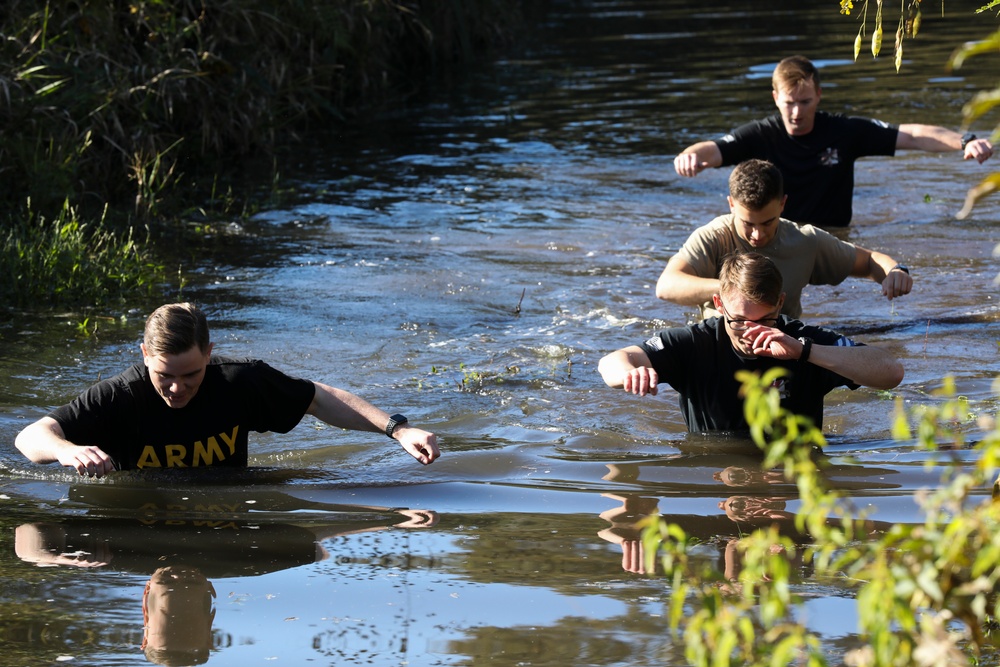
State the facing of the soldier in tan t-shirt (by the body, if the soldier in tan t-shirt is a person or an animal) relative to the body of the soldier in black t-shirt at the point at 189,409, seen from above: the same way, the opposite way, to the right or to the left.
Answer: the same way

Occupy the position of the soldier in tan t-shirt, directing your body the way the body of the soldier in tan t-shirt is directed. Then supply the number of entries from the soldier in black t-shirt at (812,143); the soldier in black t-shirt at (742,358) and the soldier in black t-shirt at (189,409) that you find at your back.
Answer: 1

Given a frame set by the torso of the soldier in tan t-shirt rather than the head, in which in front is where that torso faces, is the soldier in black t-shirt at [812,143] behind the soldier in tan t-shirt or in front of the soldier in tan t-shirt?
behind

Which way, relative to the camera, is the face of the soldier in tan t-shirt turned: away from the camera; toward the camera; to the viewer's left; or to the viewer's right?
toward the camera

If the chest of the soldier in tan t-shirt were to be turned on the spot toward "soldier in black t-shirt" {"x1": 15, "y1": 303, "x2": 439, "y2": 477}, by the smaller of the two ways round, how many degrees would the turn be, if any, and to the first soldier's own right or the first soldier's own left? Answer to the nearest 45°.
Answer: approximately 45° to the first soldier's own right

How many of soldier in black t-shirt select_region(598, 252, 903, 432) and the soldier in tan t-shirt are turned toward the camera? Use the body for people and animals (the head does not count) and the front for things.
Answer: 2

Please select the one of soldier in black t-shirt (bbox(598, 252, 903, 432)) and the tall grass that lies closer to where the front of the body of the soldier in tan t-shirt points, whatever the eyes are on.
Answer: the soldier in black t-shirt

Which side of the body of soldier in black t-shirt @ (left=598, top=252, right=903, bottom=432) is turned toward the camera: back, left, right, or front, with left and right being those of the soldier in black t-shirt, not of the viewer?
front

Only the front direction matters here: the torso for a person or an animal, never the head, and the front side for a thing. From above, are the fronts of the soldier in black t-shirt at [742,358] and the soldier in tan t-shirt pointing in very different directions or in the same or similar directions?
same or similar directions

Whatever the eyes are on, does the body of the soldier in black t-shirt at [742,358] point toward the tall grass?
no

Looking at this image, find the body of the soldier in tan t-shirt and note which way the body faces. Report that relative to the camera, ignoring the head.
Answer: toward the camera

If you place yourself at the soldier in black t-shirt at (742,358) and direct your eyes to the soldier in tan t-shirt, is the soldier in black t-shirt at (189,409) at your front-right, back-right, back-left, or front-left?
back-left

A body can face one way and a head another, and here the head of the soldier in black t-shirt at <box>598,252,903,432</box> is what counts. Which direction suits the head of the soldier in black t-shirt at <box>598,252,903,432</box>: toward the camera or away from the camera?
toward the camera

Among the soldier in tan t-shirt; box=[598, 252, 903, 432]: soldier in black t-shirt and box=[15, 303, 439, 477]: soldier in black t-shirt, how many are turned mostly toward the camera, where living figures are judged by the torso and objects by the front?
3

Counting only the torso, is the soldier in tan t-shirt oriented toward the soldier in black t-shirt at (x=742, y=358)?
yes

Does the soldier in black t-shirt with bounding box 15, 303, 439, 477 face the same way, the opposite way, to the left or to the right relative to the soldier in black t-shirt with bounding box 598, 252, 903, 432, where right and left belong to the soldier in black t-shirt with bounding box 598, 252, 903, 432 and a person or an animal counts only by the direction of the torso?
the same way
